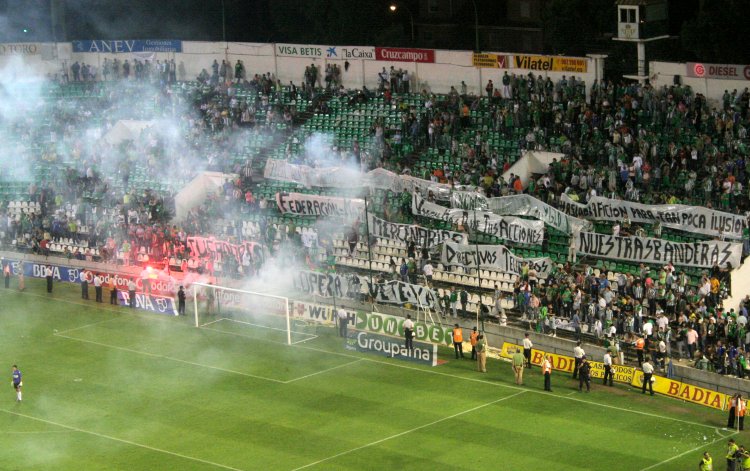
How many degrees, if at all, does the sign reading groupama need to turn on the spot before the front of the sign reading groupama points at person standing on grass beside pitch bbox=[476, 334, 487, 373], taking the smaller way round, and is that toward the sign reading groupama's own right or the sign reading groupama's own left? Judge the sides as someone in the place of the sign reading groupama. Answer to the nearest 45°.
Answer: approximately 90° to the sign reading groupama's own left

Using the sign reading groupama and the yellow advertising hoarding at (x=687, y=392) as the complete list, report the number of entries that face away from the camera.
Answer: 0

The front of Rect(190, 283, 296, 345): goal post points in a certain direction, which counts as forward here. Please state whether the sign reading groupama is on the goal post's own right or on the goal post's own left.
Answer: on the goal post's own left

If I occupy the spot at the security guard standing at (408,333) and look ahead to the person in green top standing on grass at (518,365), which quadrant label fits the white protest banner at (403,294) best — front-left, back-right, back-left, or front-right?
back-left

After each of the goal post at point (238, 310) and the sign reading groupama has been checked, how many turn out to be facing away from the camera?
0

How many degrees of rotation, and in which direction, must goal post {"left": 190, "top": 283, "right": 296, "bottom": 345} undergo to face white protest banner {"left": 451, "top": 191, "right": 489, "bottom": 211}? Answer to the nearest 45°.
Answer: approximately 135° to its left

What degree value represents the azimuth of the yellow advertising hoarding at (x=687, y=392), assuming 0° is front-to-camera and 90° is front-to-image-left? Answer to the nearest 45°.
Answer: approximately 45°

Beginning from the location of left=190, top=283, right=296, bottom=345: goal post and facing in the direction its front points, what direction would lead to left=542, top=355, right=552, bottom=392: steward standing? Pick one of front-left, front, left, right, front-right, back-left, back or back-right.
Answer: left

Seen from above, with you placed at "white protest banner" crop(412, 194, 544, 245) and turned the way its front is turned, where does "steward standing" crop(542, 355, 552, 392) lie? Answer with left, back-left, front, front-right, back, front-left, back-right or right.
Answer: front-left

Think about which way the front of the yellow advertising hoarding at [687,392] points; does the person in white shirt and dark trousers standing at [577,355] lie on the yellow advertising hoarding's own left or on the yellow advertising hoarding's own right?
on the yellow advertising hoarding's own right

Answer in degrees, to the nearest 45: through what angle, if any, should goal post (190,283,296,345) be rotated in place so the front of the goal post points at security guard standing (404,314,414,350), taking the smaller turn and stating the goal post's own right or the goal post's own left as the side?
approximately 90° to the goal post's own left
